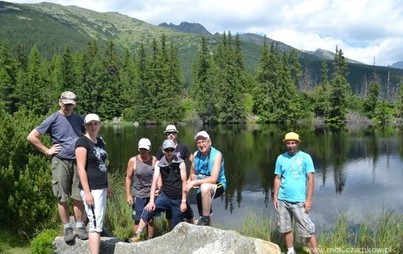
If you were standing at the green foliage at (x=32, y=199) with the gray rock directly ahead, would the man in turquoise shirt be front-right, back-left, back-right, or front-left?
front-left

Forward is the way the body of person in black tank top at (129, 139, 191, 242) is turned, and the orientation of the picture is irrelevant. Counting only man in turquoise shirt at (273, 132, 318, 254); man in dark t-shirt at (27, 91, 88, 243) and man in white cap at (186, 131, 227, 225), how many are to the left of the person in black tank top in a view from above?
2

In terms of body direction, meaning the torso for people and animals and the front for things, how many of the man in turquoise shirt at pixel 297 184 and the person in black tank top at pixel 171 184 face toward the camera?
2

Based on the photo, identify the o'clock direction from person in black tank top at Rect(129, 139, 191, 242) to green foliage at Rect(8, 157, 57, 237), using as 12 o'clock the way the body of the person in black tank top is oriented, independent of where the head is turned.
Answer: The green foliage is roughly at 4 o'clock from the person in black tank top.

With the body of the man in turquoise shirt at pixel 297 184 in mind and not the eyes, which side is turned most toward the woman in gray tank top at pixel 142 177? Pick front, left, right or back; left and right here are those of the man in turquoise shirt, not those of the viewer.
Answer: right

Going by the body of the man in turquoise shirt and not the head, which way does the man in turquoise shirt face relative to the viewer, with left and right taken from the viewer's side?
facing the viewer

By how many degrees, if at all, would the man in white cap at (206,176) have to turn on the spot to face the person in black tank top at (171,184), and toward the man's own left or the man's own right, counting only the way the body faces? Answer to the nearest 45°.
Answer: approximately 45° to the man's own right

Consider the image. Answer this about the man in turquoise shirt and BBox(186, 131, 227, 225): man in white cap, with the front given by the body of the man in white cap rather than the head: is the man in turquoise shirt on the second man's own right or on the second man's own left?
on the second man's own left

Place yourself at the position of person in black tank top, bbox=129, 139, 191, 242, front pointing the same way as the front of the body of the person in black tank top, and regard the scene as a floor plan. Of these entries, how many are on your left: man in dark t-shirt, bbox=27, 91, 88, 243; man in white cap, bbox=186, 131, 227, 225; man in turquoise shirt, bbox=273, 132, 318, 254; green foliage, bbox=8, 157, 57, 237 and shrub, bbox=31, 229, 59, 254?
2

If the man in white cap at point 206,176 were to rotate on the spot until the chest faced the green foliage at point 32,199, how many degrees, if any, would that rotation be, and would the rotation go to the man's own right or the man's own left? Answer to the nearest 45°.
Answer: approximately 45° to the man's own right

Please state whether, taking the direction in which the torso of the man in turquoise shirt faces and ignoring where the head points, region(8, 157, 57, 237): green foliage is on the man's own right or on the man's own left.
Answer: on the man's own right

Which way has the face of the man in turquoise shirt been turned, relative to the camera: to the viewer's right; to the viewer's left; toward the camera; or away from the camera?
toward the camera

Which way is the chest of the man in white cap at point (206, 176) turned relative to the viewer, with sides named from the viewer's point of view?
facing the viewer and to the left of the viewer

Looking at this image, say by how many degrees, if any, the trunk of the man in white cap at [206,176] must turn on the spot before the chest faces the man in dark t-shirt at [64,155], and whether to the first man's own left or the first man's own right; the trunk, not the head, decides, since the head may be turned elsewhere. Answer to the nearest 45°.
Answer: approximately 45° to the first man's own right
